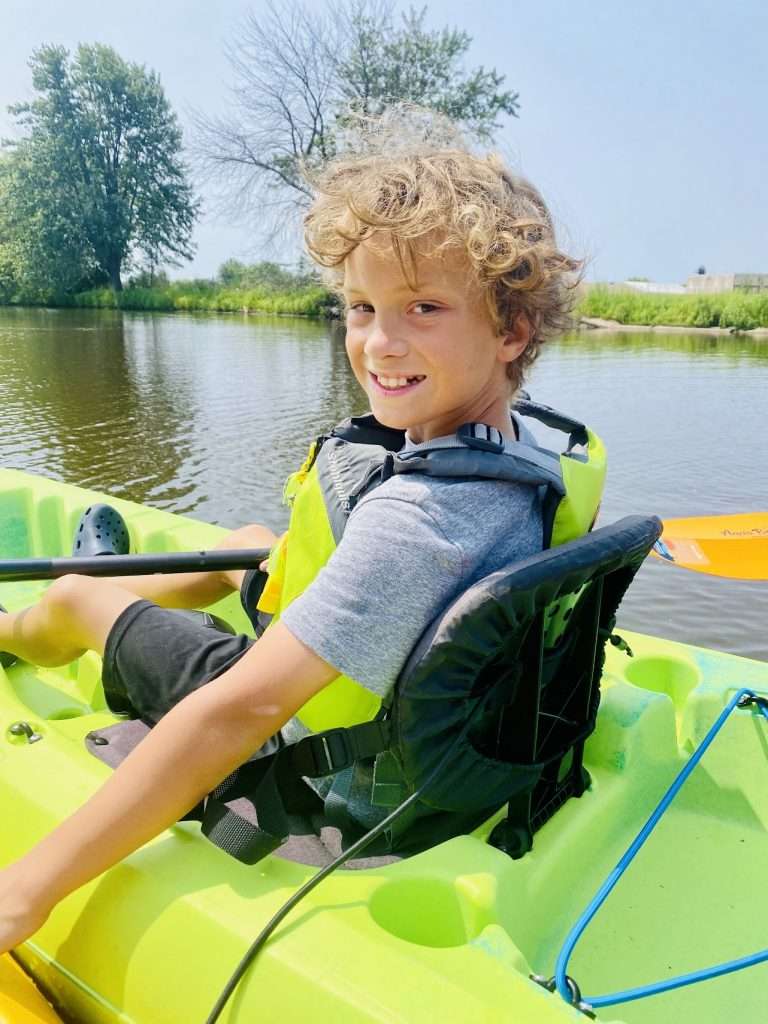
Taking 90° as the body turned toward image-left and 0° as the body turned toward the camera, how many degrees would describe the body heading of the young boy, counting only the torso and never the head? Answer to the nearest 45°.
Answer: approximately 90°

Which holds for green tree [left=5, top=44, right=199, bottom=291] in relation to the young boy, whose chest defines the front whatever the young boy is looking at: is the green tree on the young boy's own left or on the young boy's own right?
on the young boy's own right

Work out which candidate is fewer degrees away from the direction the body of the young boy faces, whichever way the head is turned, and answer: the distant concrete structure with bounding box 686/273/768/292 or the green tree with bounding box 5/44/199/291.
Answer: the green tree

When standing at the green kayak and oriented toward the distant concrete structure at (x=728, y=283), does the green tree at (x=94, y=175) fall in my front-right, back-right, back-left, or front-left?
front-left

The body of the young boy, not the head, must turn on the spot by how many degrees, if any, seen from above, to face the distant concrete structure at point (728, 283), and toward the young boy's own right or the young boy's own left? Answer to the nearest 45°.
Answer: approximately 135° to the young boy's own right
